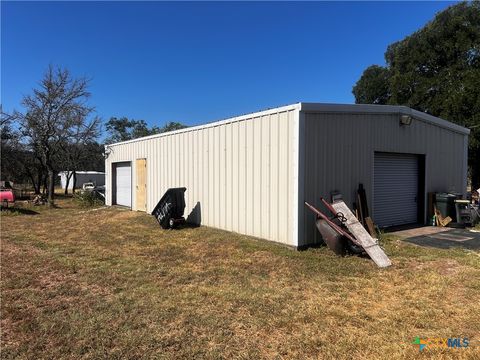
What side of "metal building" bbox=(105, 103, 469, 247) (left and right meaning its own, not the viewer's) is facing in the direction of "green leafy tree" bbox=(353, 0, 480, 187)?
left

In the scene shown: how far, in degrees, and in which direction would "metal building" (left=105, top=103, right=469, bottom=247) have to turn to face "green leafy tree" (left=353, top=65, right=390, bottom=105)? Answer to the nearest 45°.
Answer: approximately 135° to its left

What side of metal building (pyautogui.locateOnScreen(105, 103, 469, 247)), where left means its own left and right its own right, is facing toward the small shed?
back

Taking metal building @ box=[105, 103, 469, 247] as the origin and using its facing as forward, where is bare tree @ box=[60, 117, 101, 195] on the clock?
The bare tree is roughly at 6 o'clock from the metal building.

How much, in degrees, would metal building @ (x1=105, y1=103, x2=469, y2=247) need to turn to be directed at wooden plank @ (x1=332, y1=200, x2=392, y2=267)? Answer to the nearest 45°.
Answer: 0° — it already faces it

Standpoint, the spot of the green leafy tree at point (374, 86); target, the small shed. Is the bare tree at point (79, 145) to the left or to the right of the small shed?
left

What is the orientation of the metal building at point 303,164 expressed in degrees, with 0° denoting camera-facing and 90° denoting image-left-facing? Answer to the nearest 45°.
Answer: approximately 315°
